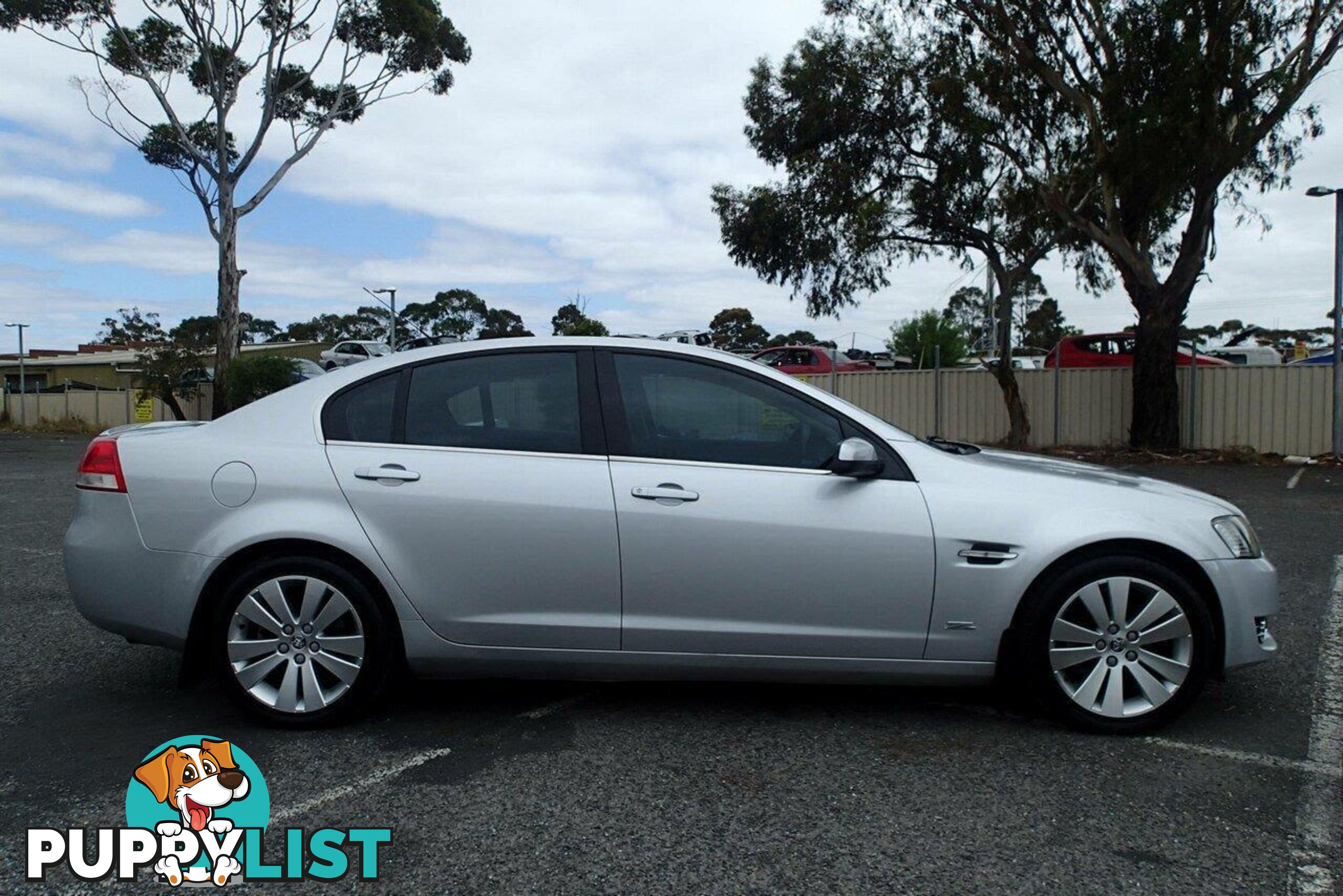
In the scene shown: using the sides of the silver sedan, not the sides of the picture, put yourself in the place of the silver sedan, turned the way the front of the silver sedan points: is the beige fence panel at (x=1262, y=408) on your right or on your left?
on your left

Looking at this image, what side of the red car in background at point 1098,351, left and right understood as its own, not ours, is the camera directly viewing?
right

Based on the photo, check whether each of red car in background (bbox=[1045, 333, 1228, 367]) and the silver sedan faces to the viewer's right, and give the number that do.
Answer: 2

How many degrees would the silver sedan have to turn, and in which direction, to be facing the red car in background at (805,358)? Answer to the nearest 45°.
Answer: approximately 90° to its left

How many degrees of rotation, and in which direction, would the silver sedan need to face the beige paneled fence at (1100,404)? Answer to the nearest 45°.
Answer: approximately 45° to its left

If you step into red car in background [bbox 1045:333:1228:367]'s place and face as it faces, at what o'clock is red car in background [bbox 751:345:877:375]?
red car in background [bbox 751:345:877:375] is roughly at 6 o'clock from red car in background [bbox 1045:333:1228:367].

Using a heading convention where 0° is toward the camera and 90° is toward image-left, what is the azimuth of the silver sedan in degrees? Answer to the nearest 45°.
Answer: approximately 270°

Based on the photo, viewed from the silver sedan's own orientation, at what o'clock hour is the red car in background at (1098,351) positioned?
The red car in background is roughly at 10 o'clock from the silver sedan.

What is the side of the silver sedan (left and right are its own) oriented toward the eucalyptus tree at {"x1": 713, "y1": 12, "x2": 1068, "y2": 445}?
left
